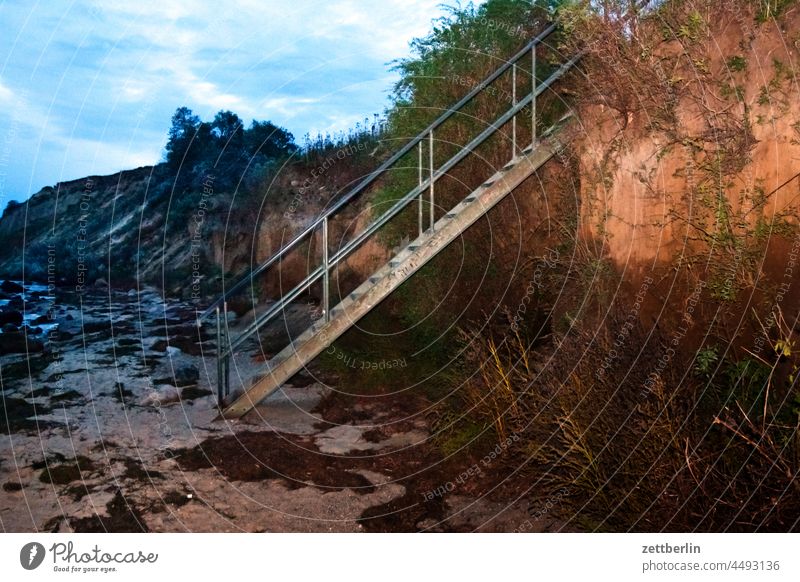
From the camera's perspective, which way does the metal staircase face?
to the viewer's left

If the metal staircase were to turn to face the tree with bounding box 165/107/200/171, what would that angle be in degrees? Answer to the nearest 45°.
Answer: approximately 90° to its right

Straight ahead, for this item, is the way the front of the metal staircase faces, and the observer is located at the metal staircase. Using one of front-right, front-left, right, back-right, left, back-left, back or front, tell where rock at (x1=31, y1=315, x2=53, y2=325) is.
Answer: front-right

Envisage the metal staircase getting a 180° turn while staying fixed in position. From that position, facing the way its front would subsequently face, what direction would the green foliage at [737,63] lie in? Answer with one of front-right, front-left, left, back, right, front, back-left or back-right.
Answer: front-right

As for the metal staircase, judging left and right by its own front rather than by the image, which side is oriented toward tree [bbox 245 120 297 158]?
right

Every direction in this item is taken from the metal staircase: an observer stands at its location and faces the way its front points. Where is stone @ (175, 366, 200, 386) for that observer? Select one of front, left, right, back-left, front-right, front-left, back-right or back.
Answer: front-right

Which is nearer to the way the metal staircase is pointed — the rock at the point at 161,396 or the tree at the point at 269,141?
the rock

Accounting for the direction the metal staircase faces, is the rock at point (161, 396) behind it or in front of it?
in front

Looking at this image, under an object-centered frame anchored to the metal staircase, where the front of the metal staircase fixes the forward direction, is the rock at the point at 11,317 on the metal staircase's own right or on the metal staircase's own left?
on the metal staircase's own right
